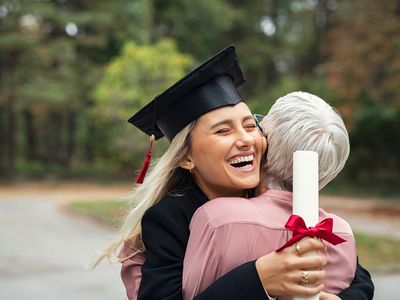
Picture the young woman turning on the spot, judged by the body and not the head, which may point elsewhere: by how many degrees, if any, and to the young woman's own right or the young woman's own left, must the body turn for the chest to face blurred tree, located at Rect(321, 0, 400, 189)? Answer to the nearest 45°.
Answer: approximately 135° to the young woman's own left

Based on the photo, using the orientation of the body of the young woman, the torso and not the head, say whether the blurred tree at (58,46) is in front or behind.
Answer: behind

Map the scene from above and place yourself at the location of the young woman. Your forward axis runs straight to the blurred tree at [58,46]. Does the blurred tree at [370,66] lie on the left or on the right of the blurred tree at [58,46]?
right

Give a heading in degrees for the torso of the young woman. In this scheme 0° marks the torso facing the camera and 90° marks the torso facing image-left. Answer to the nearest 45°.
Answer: approximately 315°

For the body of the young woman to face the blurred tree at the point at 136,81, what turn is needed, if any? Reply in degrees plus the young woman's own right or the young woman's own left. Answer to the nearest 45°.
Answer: approximately 135° to the young woman's own left
